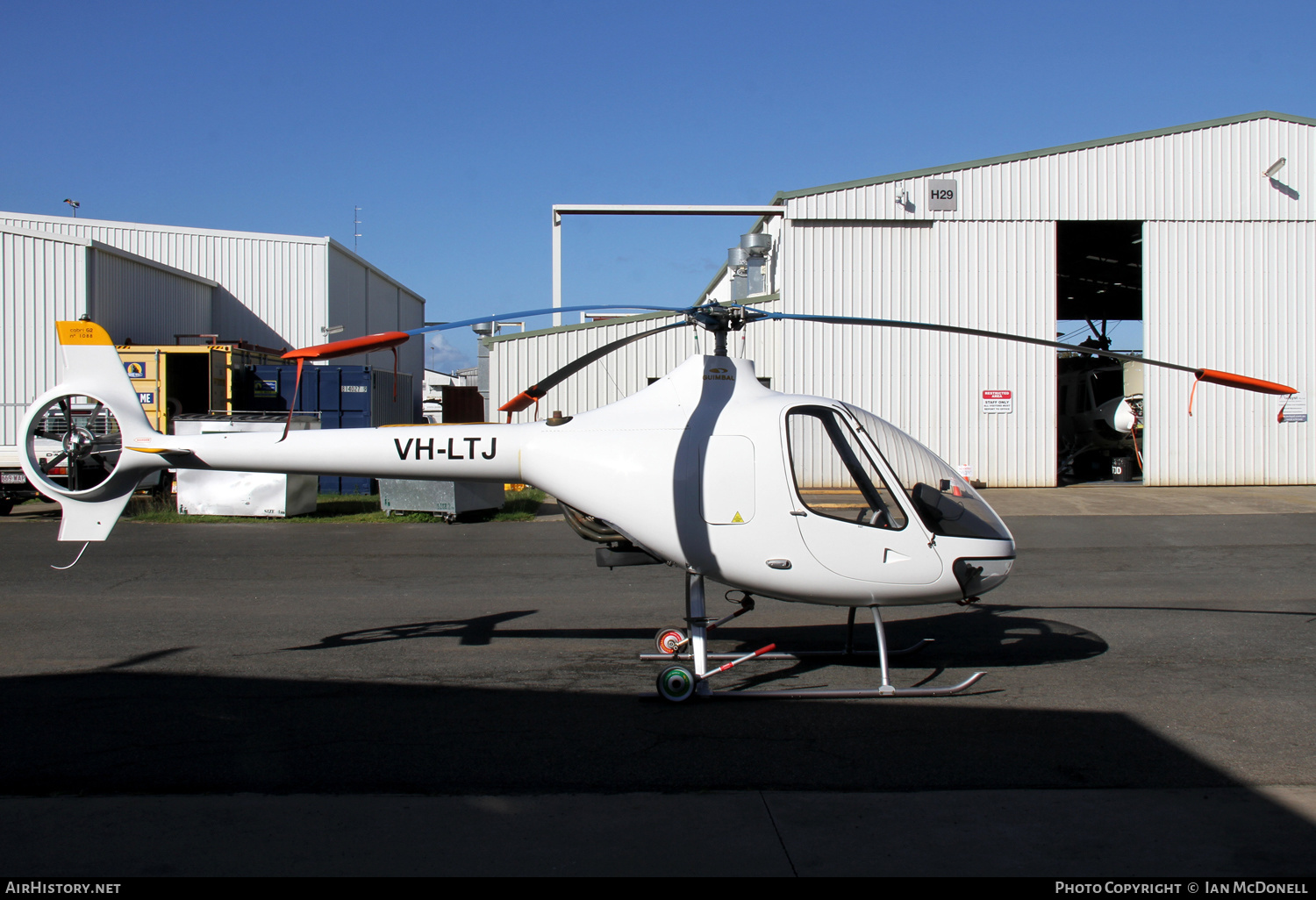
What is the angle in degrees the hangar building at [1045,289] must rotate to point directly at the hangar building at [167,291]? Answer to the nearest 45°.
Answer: approximately 90° to its right

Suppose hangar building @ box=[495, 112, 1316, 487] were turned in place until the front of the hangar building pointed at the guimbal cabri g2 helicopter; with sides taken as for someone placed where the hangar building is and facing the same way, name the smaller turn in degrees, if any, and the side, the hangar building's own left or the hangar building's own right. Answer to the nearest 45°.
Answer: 0° — it already faces it

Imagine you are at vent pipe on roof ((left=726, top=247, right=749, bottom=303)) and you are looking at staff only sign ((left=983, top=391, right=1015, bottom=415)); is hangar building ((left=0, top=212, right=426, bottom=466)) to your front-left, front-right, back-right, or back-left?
back-right

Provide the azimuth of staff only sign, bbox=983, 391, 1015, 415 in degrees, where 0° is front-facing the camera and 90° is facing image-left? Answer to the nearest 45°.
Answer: approximately 0°

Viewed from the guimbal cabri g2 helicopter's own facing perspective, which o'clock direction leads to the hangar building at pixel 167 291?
The hangar building is roughly at 8 o'clock from the guimbal cabri g2 helicopter.

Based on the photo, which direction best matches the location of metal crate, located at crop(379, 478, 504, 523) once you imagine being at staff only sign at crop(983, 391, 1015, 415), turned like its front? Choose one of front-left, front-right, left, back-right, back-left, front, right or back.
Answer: front-right

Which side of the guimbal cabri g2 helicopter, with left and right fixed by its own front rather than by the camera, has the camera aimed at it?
right

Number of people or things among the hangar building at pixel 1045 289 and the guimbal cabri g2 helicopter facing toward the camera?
1

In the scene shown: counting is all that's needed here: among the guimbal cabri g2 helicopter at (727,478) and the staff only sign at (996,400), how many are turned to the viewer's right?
1

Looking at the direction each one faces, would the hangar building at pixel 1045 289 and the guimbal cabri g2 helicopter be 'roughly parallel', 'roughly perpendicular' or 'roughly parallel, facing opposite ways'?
roughly perpendicular

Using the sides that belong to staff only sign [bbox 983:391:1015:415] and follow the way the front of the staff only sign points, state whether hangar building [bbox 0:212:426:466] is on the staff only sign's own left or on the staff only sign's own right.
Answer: on the staff only sign's own right

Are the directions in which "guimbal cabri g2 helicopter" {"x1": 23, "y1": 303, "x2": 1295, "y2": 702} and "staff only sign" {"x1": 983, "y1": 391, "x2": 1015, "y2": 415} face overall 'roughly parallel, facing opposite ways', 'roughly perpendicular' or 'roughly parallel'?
roughly perpendicular

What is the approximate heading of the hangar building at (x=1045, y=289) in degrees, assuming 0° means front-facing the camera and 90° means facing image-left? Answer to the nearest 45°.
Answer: approximately 0°
